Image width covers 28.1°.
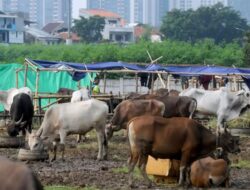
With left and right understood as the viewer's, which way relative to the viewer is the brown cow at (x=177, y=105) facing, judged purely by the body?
facing to the left of the viewer

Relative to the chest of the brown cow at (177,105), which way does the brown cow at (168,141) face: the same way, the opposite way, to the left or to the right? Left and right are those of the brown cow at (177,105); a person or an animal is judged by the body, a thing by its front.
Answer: the opposite way

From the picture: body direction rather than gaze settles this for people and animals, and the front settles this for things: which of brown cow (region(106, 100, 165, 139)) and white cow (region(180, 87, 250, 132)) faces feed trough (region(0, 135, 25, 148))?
the brown cow

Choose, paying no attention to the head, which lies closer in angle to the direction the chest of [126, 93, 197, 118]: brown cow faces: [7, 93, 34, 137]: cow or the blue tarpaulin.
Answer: the cow

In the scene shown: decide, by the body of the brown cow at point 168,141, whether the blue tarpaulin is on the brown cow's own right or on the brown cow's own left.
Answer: on the brown cow's own left

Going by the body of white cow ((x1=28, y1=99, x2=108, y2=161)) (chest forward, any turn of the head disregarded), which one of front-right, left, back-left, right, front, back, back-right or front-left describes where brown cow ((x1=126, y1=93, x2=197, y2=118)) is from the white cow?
back-right

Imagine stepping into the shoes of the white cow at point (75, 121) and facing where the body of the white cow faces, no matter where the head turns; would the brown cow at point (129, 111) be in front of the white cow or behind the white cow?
behind

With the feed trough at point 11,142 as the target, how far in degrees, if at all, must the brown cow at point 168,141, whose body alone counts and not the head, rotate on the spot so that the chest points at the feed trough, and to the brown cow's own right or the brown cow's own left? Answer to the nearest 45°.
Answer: approximately 135° to the brown cow's own left

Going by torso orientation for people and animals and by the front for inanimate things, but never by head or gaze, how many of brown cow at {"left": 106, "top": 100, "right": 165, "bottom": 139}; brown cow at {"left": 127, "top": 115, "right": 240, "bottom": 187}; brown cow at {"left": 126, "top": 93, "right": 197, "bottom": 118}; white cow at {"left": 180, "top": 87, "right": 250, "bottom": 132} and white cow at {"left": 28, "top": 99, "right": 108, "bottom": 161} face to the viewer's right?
2

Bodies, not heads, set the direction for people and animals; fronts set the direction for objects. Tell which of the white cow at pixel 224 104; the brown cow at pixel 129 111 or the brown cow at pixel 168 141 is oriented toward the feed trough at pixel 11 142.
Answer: the brown cow at pixel 129 111

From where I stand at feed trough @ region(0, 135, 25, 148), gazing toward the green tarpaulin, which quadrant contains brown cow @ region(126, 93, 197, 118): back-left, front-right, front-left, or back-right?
front-right

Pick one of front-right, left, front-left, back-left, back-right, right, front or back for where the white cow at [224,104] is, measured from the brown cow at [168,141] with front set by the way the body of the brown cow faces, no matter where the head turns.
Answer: left

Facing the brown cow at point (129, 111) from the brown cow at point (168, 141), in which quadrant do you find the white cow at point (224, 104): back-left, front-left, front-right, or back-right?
front-right

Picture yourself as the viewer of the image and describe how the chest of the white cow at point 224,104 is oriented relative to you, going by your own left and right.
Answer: facing to the right of the viewer

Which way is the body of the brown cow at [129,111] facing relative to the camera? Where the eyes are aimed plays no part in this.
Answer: to the viewer's left
